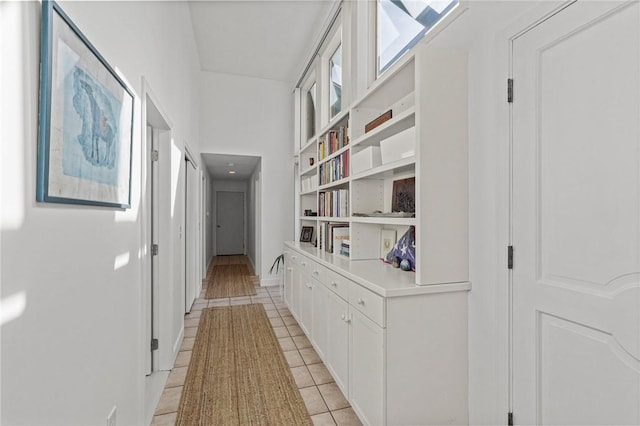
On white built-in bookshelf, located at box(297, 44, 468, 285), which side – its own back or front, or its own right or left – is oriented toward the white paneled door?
left

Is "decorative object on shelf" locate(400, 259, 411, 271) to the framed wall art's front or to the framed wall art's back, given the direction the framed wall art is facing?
to the front

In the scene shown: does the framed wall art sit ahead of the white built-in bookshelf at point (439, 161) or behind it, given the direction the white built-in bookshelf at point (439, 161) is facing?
ahead

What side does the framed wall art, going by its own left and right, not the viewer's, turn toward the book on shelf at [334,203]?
left

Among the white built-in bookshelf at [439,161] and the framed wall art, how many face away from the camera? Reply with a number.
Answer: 0

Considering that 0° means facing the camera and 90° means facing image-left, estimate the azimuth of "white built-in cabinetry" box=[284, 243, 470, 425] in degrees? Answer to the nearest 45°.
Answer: approximately 45°

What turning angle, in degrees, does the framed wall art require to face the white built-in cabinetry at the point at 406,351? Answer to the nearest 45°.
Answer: approximately 45° to its left

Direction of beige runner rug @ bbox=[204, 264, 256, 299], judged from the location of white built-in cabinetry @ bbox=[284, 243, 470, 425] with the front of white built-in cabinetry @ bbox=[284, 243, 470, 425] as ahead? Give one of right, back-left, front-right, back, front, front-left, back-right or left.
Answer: right

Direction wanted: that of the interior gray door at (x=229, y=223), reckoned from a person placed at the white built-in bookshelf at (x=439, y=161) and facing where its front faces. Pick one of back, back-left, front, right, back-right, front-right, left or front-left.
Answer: right
